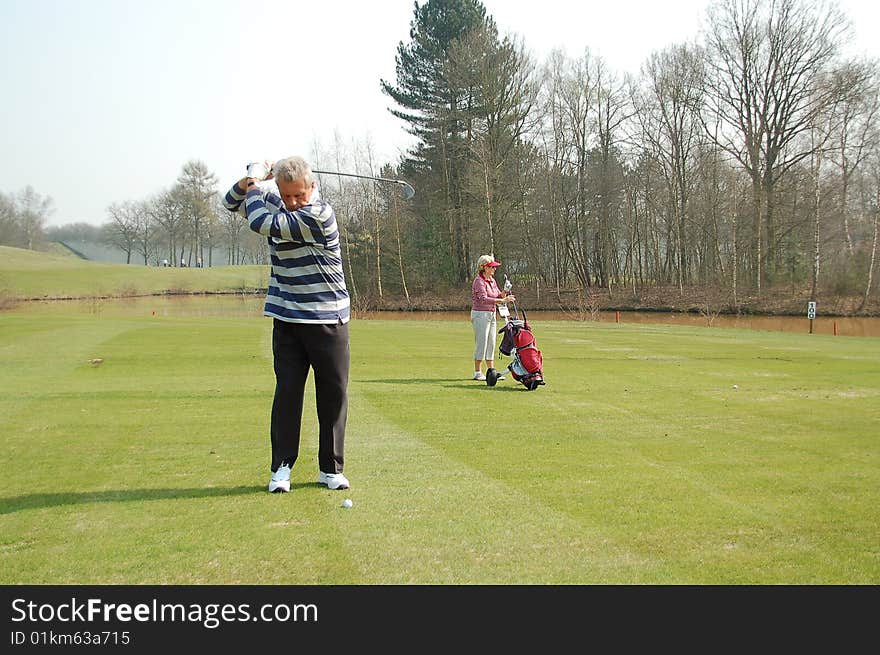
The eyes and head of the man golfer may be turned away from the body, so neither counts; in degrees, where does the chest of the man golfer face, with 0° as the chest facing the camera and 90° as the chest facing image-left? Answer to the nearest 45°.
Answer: approximately 0°

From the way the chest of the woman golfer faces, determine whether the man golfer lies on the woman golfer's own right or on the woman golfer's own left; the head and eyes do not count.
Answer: on the woman golfer's own right

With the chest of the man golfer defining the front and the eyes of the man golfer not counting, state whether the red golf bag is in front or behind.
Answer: behind

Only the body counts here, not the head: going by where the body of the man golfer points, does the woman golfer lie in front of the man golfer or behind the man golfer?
behind
